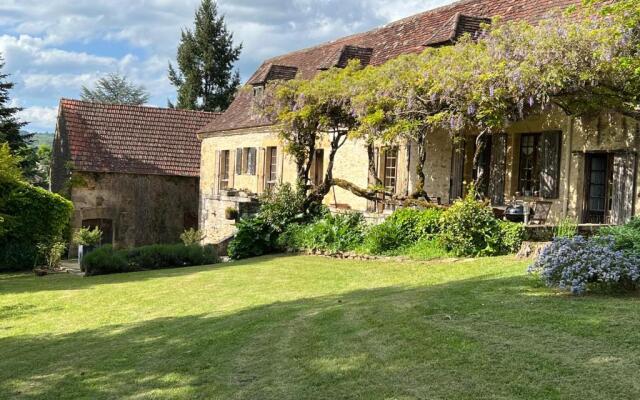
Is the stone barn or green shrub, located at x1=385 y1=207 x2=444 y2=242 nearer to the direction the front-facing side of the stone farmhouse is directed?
the green shrub

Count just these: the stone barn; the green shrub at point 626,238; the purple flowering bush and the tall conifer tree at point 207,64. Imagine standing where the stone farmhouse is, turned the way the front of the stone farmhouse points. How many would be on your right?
2

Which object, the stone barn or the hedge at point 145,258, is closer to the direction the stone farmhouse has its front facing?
the hedge

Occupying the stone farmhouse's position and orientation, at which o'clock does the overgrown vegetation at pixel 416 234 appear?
The overgrown vegetation is roughly at 11 o'clock from the stone farmhouse.

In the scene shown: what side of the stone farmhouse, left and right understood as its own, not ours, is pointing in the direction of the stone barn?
right

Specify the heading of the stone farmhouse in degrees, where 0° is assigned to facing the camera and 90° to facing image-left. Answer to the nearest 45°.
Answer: approximately 45°

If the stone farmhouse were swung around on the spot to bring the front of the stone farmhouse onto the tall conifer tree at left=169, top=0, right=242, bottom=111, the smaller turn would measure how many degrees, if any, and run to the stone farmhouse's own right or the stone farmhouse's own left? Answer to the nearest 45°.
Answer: approximately 90° to the stone farmhouse's own right

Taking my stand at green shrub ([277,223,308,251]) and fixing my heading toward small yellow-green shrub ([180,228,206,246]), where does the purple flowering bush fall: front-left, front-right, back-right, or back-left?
back-left

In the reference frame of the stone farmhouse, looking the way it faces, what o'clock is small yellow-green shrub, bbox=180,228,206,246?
The small yellow-green shrub is roughly at 2 o'clock from the stone farmhouse.

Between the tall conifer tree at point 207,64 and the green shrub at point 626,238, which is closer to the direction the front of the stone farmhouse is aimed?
the green shrub

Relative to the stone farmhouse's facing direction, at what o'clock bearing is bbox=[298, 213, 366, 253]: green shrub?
The green shrub is roughly at 12 o'clock from the stone farmhouse.

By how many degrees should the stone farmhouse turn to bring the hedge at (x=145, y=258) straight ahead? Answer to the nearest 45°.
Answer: approximately 45° to its right

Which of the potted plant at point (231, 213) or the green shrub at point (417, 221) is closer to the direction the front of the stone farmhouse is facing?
the green shrub

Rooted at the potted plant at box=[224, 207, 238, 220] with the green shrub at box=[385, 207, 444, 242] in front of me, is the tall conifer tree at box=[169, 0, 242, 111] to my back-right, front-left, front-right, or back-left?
back-left
